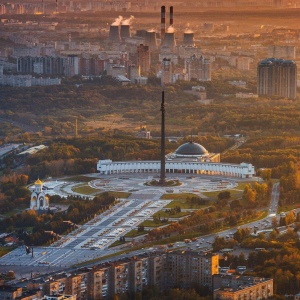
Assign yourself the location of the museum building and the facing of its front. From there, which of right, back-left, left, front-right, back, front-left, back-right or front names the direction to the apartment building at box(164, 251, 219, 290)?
front-left

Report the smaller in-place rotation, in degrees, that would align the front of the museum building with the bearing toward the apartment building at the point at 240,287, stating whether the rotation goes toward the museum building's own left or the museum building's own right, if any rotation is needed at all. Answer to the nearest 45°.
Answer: approximately 45° to the museum building's own left

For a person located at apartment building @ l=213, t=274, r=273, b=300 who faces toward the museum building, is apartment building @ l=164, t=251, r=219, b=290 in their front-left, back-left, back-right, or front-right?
front-left

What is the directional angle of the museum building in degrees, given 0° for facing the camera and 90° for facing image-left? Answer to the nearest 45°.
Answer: approximately 45°

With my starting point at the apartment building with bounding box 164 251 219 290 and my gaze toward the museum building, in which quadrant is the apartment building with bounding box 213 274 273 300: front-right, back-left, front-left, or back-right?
back-right
